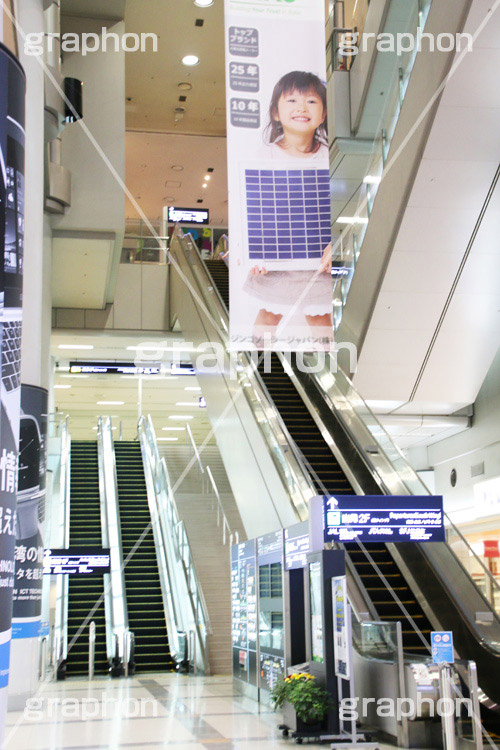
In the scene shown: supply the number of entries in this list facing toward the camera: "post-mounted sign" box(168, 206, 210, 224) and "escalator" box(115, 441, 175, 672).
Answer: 2

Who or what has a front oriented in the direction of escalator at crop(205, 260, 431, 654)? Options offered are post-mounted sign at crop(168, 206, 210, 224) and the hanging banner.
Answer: the post-mounted sign

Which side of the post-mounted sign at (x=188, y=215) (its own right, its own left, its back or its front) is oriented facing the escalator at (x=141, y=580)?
front

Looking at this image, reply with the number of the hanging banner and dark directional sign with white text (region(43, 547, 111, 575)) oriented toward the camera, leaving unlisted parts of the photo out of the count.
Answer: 2

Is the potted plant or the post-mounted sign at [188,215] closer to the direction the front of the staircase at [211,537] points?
the potted plant

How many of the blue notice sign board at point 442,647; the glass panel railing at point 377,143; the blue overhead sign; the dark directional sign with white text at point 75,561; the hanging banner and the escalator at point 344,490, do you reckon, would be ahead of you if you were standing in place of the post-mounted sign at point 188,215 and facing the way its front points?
6

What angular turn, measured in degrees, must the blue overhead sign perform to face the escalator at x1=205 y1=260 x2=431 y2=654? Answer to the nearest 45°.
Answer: approximately 180°

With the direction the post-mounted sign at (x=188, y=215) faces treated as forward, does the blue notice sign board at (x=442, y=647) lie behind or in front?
in front

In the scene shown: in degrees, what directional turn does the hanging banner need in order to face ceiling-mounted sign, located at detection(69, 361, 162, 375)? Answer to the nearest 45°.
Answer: approximately 180°
